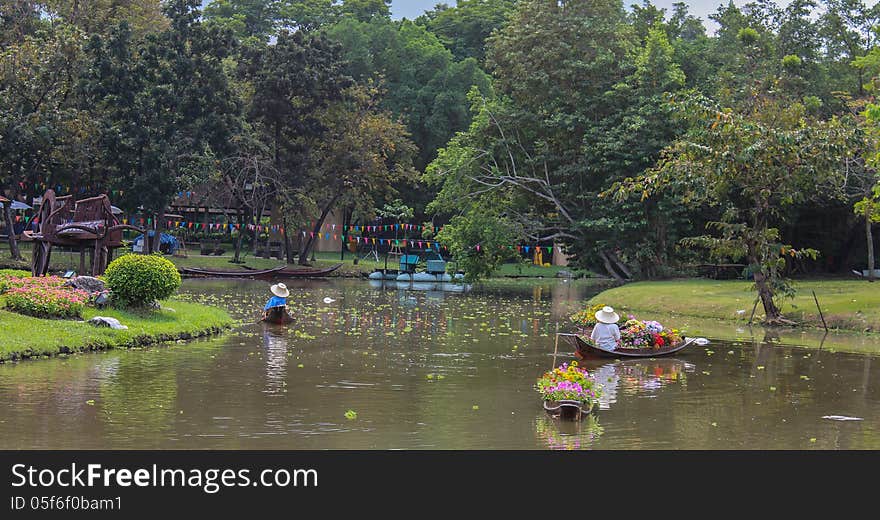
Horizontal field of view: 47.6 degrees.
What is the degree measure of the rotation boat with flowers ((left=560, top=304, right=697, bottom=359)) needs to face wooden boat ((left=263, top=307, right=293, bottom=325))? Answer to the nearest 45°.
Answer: approximately 180°

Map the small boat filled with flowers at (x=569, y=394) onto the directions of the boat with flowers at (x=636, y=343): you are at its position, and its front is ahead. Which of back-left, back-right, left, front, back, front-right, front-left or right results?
right

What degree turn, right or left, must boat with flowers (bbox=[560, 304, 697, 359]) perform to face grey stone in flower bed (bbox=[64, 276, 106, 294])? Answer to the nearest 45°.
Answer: approximately 180°

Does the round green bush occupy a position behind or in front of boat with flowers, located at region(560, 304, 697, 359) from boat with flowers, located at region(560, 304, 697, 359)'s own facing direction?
behind

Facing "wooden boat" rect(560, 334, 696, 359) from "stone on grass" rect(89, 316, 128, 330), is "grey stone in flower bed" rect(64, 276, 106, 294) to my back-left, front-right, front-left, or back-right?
back-left

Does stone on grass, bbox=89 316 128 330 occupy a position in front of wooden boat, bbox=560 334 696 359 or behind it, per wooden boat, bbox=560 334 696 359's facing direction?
behind

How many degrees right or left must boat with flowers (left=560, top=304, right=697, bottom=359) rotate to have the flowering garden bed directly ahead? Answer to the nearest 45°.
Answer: approximately 180°

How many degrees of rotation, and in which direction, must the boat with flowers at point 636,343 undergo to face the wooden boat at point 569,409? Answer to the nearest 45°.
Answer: approximately 90° to its right

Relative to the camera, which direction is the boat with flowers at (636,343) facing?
to the viewer's right
